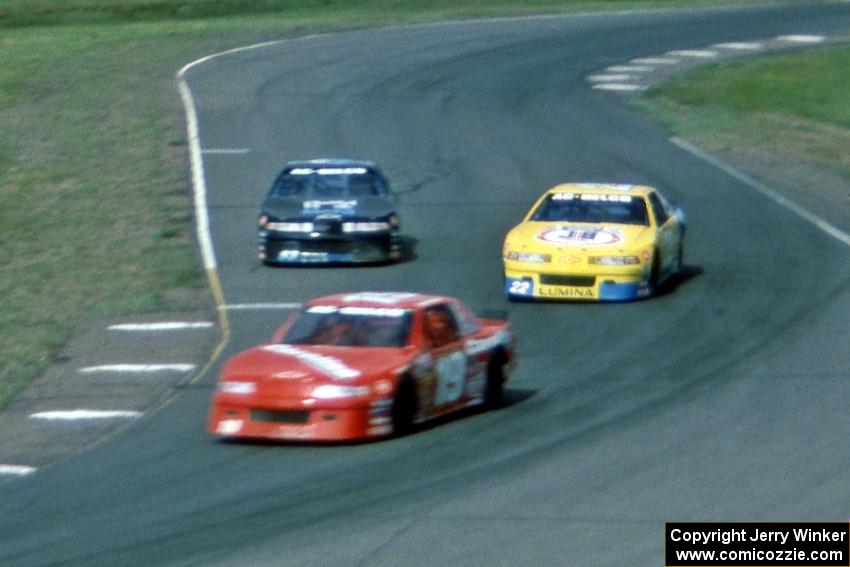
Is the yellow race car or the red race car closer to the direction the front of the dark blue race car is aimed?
the red race car

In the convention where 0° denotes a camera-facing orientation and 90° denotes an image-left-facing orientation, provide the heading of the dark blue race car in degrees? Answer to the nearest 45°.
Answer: approximately 0°

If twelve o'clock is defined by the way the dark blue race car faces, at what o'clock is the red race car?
The red race car is roughly at 12 o'clock from the dark blue race car.

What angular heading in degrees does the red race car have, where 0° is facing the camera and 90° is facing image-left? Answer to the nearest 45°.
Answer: approximately 45°

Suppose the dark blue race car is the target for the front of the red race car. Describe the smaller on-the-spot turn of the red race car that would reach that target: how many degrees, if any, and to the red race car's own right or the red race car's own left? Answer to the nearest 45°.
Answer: approximately 135° to the red race car's own right

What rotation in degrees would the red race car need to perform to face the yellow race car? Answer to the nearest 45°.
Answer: approximately 180°
